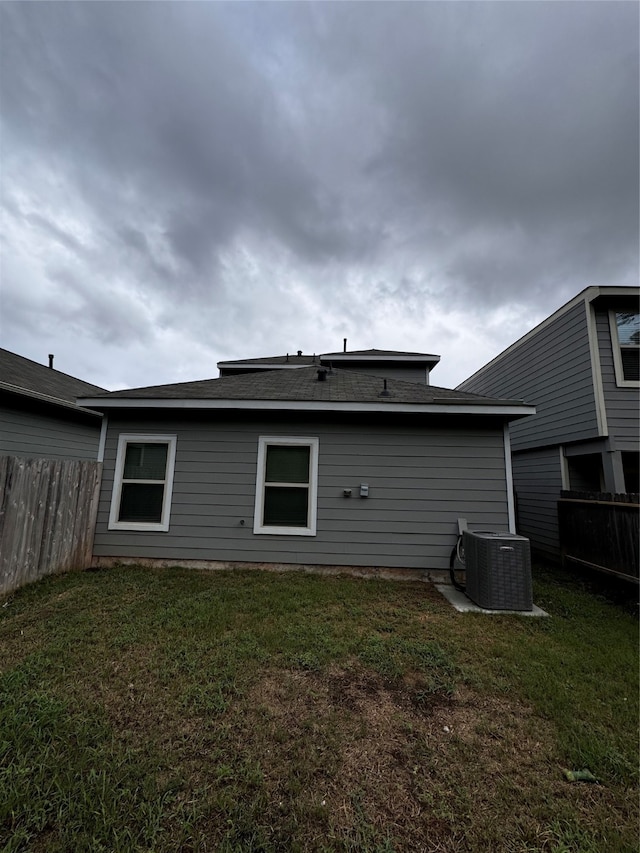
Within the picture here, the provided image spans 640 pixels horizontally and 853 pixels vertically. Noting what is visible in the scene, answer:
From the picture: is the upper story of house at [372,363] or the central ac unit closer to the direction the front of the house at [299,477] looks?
the upper story of house

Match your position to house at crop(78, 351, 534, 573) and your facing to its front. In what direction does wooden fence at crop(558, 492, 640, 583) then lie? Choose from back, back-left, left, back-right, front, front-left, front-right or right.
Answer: right

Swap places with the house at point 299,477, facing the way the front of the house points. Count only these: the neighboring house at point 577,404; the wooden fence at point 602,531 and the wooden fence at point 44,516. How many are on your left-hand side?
1

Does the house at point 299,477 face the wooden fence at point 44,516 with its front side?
no

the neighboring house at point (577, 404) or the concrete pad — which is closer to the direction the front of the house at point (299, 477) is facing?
the neighboring house

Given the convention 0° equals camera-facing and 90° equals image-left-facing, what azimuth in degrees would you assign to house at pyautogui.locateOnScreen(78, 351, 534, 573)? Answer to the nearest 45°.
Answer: approximately 180°

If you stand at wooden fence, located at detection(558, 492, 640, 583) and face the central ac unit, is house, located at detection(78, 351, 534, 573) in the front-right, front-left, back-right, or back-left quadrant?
front-right

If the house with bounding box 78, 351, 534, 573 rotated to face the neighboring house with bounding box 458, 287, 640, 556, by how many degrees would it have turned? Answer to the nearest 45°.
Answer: approximately 90° to its right

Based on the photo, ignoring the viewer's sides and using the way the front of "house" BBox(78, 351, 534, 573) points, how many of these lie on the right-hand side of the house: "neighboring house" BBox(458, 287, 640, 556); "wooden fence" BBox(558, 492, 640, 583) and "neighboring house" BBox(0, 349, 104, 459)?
2

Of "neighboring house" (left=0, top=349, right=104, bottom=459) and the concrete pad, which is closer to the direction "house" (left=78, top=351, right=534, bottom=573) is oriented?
the neighboring house

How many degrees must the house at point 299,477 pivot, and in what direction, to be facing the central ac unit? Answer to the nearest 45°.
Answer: approximately 135° to its right

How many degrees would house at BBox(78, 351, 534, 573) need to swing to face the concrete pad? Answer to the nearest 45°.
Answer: approximately 135° to its right

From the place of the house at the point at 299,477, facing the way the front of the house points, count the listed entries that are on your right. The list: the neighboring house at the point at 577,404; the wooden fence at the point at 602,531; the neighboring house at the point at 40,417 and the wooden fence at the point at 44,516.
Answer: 2

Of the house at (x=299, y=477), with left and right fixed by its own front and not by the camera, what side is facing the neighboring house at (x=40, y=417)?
left
